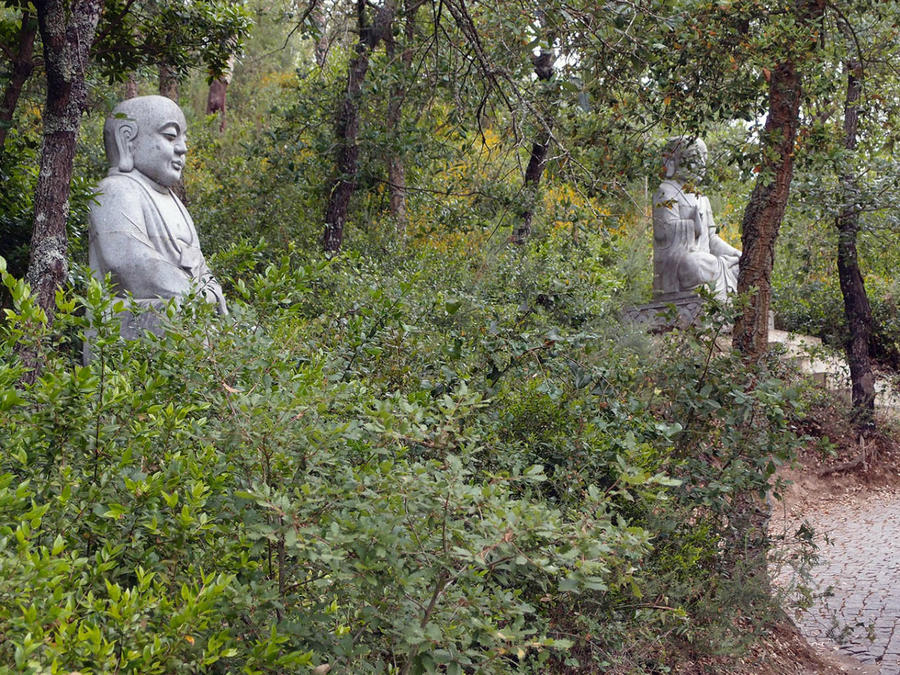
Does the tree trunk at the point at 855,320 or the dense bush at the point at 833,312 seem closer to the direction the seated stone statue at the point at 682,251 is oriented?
the tree trunk

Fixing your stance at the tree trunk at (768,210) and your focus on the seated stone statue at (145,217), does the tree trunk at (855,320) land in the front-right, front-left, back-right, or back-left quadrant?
back-right

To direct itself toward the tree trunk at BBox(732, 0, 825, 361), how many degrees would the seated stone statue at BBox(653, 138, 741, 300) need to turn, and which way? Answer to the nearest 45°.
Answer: approximately 45° to its right

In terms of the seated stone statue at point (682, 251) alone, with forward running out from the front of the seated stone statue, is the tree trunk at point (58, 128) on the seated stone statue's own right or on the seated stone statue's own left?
on the seated stone statue's own right

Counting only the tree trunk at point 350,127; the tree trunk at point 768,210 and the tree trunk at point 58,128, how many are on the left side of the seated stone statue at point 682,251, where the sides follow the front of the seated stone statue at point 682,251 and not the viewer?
0

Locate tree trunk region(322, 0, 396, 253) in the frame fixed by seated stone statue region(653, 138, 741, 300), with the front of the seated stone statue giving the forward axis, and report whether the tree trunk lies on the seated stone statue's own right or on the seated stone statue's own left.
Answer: on the seated stone statue's own right

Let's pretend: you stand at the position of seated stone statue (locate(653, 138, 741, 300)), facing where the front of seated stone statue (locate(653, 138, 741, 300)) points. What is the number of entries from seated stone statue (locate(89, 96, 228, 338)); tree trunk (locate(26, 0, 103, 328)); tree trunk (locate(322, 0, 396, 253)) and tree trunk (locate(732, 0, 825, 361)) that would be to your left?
0

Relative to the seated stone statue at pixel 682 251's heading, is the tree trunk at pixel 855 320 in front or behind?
in front

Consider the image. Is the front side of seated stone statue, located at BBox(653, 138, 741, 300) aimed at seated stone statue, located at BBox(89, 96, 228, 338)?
no

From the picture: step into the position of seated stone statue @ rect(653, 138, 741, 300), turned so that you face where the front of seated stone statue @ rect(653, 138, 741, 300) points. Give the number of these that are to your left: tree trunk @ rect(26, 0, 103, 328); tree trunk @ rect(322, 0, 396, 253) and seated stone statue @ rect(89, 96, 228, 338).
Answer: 0

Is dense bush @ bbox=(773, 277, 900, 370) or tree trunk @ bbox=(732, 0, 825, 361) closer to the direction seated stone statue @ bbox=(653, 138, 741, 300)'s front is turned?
the tree trunk
